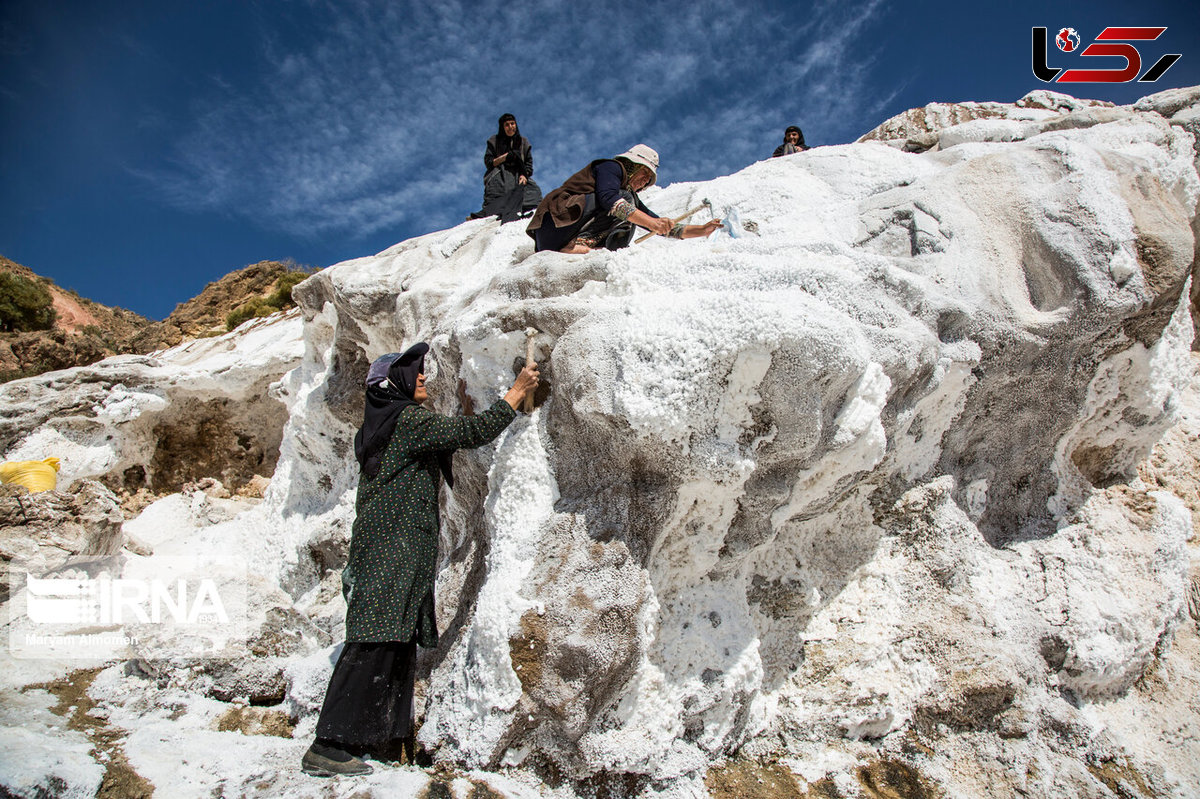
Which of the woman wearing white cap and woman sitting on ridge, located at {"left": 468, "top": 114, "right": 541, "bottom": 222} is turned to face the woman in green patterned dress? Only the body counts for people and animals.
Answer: the woman sitting on ridge

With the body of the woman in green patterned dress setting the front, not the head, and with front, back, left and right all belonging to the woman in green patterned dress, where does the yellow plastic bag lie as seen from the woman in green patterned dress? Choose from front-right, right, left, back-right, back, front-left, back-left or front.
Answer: back-left

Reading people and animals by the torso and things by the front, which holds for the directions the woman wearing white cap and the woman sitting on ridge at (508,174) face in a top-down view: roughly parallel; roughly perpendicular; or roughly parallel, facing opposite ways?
roughly perpendicular

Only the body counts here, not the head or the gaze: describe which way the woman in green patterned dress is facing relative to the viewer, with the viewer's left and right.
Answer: facing to the right of the viewer

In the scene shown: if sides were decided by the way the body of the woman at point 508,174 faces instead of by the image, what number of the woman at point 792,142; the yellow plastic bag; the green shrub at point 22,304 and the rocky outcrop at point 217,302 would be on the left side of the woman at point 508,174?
1

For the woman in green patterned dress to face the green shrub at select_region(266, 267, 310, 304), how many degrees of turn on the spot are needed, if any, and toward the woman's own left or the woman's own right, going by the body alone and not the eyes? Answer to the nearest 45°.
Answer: approximately 90° to the woman's own left

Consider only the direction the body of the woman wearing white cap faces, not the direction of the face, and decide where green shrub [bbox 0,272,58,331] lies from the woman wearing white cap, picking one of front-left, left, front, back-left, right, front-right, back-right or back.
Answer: back-left

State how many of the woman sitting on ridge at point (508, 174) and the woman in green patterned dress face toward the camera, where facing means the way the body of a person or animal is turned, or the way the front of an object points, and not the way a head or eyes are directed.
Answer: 1

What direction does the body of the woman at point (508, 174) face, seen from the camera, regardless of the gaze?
toward the camera

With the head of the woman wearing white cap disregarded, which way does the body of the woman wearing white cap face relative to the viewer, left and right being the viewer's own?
facing to the right of the viewer

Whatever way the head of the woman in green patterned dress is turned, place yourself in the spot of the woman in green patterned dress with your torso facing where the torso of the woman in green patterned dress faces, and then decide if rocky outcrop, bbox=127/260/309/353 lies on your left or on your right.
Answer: on your left

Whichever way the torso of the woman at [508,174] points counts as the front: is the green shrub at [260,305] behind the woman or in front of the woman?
behind

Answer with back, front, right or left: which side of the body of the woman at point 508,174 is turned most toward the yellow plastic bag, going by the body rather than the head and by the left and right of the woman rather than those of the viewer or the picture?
right
